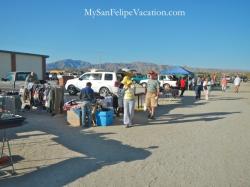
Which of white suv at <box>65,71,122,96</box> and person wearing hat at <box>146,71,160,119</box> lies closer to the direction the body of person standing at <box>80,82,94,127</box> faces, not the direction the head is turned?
the white suv

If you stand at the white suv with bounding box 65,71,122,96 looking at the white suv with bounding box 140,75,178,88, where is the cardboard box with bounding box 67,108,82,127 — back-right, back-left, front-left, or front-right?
back-right

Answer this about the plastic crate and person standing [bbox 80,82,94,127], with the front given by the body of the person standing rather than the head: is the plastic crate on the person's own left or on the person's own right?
on the person's own right

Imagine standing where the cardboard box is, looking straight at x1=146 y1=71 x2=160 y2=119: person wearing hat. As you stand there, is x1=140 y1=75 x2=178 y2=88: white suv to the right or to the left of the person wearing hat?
left

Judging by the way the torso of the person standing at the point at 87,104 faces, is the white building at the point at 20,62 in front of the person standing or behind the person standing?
in front

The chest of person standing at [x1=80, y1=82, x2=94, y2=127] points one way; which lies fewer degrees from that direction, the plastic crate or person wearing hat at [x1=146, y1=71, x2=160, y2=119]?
the person wearing hat

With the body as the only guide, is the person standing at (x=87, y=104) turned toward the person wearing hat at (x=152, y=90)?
no

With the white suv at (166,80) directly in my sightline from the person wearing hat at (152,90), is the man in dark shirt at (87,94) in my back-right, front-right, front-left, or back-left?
back-left

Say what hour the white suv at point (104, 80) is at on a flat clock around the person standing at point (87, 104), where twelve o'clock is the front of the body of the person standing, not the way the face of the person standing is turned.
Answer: The white suv is roughly at 12 o'clock from the person standing.
